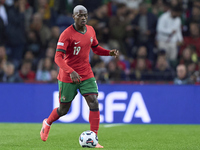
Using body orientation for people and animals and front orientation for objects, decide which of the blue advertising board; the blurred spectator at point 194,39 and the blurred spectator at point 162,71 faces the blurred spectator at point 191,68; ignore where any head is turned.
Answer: the blurred spectator at point 194,39

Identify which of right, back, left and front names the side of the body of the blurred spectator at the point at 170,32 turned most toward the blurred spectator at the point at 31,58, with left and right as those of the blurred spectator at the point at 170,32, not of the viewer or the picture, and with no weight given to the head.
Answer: right

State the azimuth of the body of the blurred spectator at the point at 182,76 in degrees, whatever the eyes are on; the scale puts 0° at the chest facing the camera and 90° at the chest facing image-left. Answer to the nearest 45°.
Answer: approximately 0°

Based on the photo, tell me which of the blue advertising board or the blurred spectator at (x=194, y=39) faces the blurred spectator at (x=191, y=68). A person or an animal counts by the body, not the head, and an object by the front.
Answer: the blurred spectator at (x=194, y=39)

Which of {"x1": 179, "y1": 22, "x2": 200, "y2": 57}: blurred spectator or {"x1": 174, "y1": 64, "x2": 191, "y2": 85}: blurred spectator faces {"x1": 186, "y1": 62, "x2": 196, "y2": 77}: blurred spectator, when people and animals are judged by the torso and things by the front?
{"x1": 179, "y1": 22, "x2": 200, "y2": 57}: blurred spectator

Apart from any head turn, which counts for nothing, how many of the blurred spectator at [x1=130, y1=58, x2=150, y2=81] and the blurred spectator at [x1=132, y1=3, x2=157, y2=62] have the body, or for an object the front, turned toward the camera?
2

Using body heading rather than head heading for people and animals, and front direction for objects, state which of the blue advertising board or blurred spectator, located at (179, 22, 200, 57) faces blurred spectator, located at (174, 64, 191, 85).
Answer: blurred spectator, located at (179, 22, 200, 57)

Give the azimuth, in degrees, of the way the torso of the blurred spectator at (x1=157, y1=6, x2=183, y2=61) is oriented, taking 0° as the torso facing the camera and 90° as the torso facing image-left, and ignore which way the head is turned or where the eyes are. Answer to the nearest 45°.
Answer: approximately 315°

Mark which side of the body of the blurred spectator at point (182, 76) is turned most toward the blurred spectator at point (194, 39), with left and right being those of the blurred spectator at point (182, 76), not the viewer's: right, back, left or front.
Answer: back

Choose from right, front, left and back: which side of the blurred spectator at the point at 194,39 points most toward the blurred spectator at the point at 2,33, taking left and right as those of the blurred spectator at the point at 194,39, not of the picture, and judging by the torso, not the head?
right

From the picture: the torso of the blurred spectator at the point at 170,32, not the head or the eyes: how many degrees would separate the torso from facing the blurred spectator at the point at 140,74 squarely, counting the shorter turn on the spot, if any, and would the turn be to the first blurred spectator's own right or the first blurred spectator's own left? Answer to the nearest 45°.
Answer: approximately 90° to the first blurred spectator's own right

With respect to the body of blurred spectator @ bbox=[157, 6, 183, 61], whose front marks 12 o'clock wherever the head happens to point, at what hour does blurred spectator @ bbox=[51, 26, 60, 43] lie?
blurred spectator @ bbox=[51, 26, 60, 43] is roughly at 4 o'clock from blurred spectator @ bbox=[157, 6, 183, 61].

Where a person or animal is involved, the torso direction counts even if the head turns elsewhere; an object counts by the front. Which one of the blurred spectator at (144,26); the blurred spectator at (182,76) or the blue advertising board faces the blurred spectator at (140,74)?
the blurred spectator at (144,26)

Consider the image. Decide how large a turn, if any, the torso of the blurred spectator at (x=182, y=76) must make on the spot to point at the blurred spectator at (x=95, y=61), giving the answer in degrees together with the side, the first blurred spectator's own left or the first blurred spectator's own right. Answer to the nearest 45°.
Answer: approximately 90° to the first blurred spectator's own right

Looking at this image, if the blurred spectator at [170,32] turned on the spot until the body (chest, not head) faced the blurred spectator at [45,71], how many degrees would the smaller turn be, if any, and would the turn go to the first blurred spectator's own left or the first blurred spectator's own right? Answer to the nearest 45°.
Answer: approximately 90° to the first blurred spectator's own right

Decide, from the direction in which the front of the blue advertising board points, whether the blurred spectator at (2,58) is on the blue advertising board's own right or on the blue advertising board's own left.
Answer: on the blue advertising board's own right
